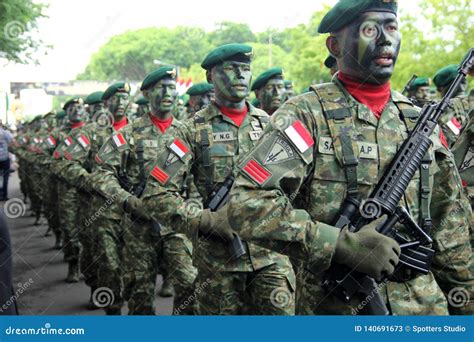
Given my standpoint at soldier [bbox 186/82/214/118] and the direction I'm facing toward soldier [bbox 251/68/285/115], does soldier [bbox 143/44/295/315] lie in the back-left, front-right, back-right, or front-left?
front-right

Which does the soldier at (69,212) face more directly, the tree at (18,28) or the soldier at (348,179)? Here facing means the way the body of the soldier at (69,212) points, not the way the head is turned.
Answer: the soldier

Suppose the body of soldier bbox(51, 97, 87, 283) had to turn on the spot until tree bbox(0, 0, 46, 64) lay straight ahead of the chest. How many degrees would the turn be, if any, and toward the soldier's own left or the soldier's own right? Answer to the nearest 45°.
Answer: approximately 135° to the soldier's own left

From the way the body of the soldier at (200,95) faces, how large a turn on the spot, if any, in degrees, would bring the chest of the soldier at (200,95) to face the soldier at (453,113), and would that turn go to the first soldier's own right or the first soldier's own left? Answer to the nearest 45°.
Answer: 0° — they already face them

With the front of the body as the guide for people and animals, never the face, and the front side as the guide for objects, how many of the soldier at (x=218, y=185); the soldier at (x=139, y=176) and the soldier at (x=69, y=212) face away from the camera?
0

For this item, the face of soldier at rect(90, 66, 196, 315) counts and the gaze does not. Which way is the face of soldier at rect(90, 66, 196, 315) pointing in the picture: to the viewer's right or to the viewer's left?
to the viewer's right

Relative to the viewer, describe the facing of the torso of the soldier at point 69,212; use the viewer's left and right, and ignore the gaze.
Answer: facing the viewer and to the right of the viewer

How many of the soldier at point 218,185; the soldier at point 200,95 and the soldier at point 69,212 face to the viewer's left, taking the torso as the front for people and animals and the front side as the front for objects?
0

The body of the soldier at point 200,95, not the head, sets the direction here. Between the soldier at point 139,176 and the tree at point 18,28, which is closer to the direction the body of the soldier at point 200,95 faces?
the soldier

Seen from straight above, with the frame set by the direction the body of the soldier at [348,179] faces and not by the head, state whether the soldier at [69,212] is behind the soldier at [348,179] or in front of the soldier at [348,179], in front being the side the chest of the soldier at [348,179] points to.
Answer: behind

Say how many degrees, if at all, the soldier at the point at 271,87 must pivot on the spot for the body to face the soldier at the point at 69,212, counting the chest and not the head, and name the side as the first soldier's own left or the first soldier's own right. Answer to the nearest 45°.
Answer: approximately 180°
